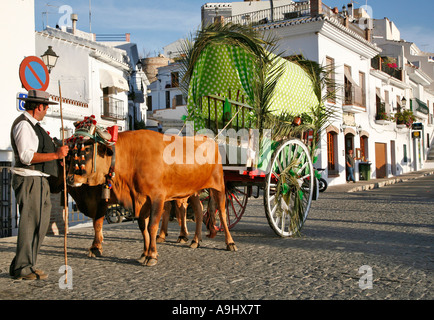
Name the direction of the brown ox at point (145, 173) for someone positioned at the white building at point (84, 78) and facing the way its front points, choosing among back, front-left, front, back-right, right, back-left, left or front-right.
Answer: front-right

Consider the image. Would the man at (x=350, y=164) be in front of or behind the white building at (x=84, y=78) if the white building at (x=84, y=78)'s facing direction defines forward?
in front

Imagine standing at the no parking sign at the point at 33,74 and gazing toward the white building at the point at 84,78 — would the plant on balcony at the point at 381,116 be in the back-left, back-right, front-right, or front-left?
front-right

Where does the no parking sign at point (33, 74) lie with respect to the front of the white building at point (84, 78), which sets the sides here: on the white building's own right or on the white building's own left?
on the white building's own right

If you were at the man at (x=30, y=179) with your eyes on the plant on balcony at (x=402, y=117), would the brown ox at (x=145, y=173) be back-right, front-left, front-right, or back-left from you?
front-right

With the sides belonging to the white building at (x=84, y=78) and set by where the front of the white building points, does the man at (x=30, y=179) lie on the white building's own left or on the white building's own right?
on the white building's own right

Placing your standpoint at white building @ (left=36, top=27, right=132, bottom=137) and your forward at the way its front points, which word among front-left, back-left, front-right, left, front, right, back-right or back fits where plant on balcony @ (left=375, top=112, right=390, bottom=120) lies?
front-left

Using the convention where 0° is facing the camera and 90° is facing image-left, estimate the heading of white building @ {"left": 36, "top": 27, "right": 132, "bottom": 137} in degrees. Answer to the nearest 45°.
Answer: approximately 315°
